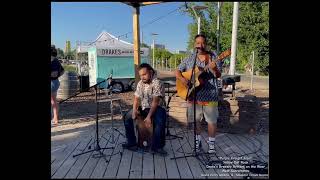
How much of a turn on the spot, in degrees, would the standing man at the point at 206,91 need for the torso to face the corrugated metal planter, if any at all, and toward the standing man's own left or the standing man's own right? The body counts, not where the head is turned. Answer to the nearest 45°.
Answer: approximately 135° to the standing man's own right

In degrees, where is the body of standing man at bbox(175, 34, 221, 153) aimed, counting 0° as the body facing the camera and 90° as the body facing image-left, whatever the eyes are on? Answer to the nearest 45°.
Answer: approximately 0°

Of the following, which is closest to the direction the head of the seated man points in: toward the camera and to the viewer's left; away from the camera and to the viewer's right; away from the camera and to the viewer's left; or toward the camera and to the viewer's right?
toward the camera and to the viewer's left
